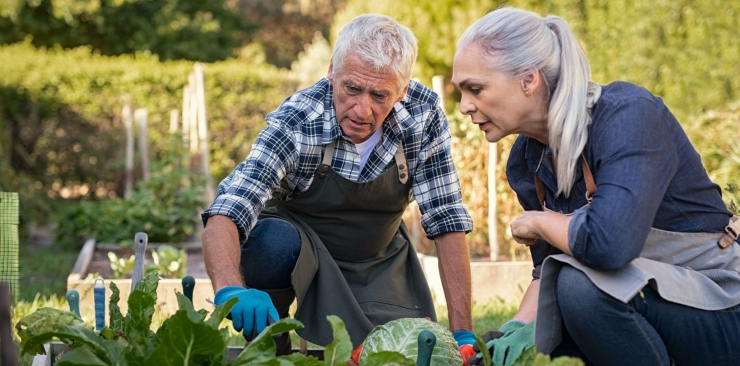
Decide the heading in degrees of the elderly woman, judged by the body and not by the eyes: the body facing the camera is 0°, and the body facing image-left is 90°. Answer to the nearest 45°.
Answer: approximately 90°

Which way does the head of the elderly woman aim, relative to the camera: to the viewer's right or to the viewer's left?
to the viewer's left

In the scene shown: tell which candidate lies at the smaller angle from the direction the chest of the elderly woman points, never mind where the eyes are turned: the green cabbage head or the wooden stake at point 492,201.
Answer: the green cabbage head

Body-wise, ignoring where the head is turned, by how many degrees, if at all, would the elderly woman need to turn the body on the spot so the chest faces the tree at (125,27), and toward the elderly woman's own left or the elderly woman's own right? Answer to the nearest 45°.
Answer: approximately 45° to the elderly woman's own right

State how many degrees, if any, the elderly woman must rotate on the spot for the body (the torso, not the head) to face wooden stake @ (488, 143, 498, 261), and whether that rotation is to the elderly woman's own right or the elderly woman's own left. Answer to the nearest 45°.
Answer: approximately 90° to the elderly woman's own right

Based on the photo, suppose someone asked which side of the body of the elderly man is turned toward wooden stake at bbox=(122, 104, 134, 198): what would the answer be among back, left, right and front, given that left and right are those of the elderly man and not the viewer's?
back

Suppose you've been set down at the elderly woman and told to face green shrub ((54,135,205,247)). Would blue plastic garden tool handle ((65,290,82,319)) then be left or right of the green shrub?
left

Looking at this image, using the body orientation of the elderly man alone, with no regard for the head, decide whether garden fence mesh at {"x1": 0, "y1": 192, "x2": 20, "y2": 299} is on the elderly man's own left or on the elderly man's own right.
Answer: on the elderly man's own right

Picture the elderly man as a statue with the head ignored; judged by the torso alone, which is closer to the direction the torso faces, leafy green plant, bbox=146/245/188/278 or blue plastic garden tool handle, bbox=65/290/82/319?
the blue plastic garden tool handle
